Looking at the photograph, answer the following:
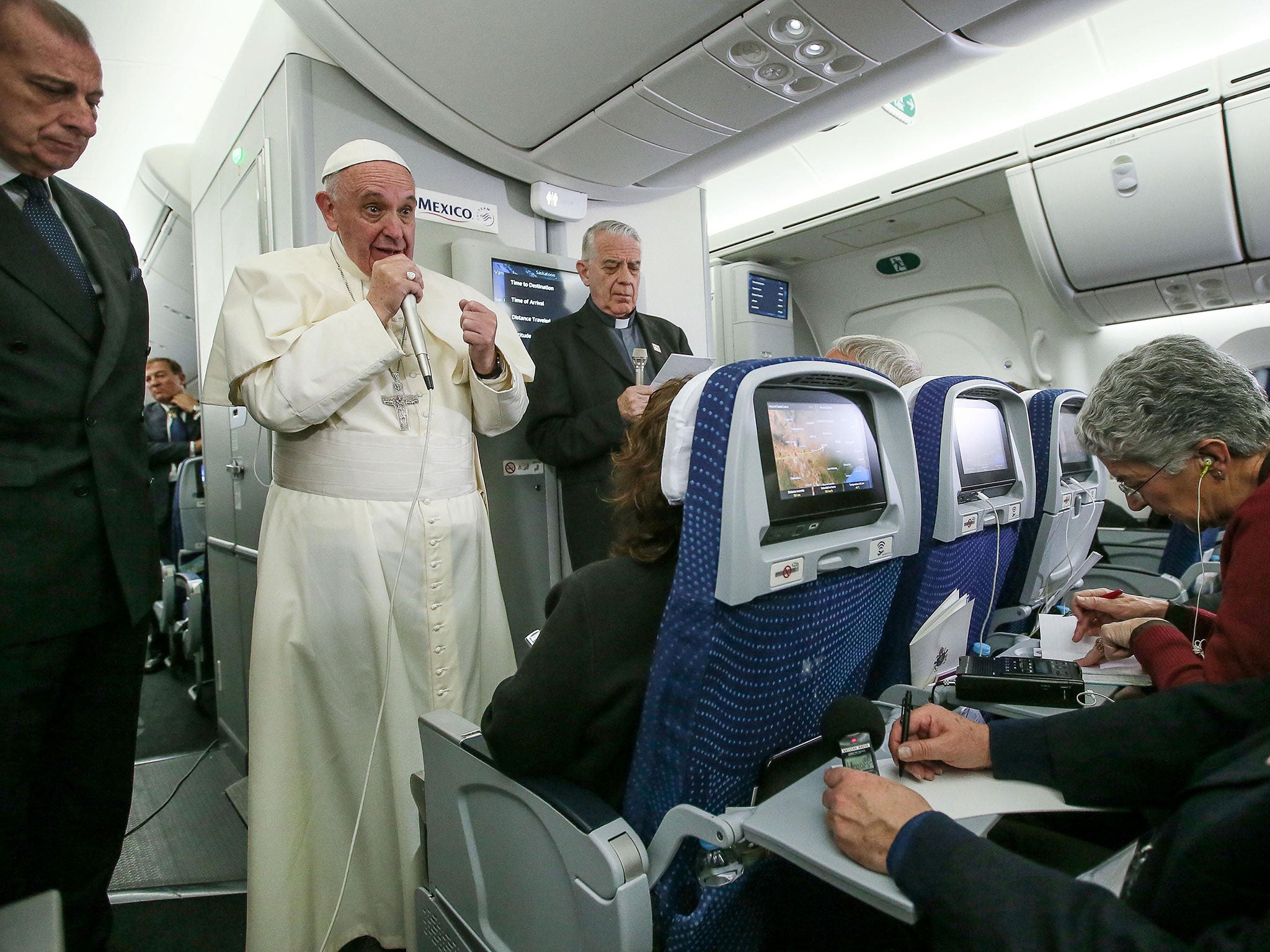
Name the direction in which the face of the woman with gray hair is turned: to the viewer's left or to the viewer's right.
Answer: to the viewer's left

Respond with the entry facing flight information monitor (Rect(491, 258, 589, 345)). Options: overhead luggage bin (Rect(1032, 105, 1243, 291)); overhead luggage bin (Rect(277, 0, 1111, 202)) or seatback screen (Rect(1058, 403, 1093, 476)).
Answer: overhead luggage bin (Rect(1032, 105, 1243, 291))

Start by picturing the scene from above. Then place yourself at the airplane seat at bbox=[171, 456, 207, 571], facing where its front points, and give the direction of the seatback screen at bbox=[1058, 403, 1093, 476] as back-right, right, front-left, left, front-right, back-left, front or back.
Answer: back

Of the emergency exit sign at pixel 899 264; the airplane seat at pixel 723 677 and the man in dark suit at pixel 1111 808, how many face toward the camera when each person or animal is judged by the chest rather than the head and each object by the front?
1

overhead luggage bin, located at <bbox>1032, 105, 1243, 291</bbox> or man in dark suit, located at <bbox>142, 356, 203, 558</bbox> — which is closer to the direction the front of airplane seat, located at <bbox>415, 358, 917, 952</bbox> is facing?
the man in dark suit

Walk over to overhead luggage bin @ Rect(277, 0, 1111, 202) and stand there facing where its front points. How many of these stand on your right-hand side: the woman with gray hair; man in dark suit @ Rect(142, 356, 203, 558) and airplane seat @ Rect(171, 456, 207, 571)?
2

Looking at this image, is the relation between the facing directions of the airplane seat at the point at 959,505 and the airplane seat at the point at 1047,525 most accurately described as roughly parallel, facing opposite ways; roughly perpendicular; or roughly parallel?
roughly parallel

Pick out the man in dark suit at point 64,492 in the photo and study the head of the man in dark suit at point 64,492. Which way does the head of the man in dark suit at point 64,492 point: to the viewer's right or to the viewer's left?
to the viewer's right

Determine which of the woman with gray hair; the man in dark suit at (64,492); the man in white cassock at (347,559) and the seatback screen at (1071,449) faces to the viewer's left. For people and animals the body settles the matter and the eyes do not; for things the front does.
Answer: the woman with gray hair

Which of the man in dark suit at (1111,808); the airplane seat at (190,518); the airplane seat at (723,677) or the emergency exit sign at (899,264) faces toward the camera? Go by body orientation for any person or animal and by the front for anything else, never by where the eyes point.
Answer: the emergency exit sign

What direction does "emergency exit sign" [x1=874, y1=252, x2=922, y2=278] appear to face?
toward the camera

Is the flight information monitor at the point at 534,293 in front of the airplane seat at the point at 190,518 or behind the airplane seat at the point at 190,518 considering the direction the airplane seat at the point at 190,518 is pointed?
behind

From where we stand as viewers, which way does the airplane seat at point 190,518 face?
facing away from the viewer and to the left of the viewer

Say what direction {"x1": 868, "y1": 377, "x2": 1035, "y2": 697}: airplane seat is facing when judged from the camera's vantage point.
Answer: facing away from the viewer and to the left of the viewer

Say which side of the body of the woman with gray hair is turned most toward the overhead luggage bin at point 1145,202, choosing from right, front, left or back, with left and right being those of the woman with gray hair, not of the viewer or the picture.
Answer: right

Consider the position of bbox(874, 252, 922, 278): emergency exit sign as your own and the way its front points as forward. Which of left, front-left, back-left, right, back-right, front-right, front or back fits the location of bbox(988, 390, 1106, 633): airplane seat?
front

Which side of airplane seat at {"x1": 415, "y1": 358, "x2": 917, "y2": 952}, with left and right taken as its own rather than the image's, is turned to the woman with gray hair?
right

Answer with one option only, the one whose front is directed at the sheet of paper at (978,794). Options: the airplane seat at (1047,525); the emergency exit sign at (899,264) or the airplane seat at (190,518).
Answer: the emergency exit sign

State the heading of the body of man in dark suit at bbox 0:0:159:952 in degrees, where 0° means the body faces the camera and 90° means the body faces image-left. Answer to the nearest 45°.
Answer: approximately 315°
